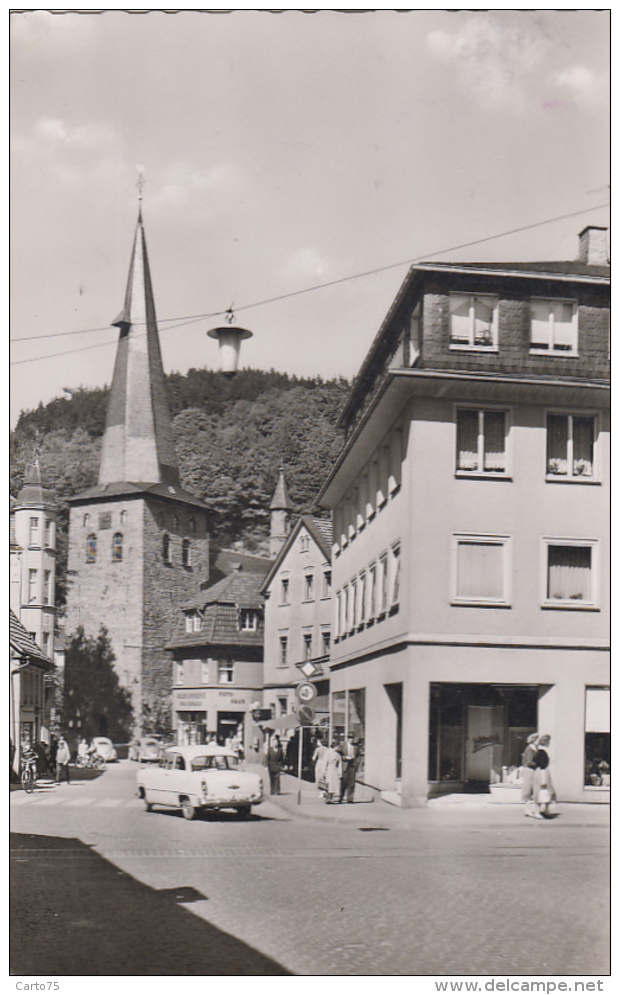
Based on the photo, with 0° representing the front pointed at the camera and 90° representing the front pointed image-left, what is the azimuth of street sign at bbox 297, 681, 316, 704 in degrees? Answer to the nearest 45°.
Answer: approximately 0°
